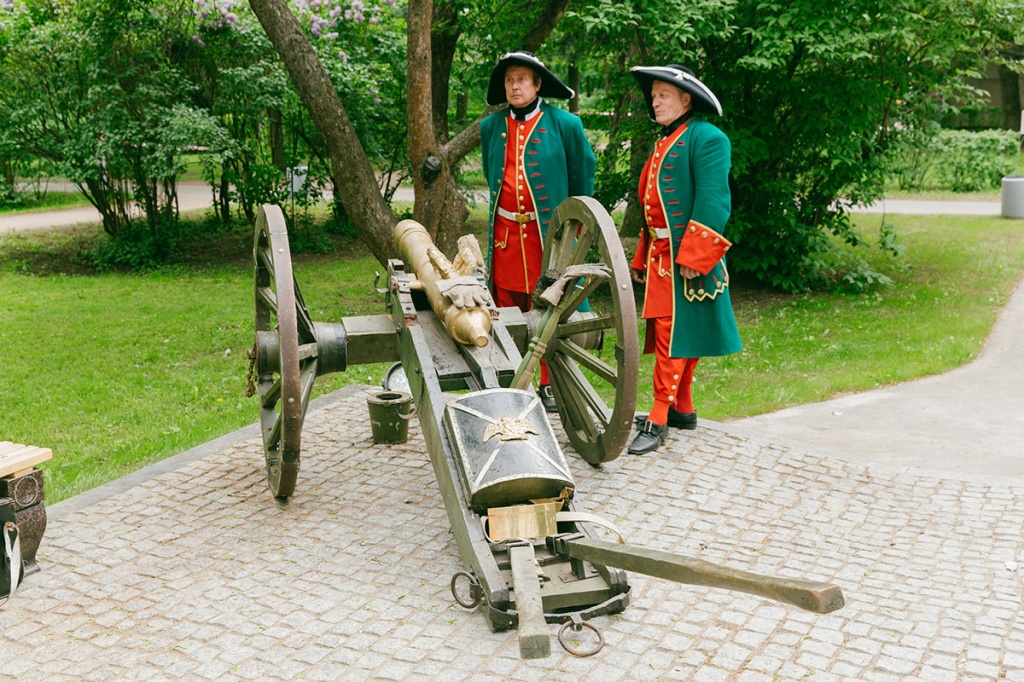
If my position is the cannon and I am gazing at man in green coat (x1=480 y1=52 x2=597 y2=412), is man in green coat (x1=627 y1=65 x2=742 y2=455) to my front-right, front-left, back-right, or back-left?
front-right

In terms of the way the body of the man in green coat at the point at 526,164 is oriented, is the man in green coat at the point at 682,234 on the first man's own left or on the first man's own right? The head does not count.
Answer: on the first man's own left

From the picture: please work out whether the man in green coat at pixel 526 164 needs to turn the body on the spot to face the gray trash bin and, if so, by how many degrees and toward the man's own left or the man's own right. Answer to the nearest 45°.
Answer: approximately 180°

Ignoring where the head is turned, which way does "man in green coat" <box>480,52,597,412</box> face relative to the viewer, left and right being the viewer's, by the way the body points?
facing the viewer and to the left of the viewer

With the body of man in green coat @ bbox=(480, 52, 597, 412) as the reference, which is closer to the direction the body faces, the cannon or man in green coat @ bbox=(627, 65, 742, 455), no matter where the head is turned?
the cannon
